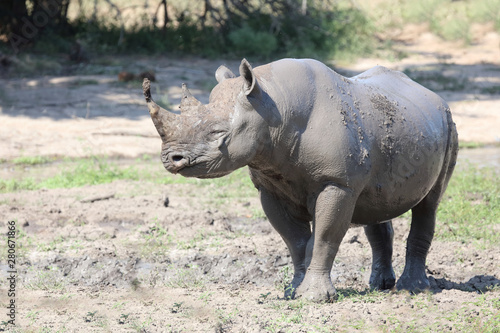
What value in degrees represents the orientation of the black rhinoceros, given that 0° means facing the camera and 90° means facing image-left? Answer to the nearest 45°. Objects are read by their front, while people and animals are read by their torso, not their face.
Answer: approximately 45°
